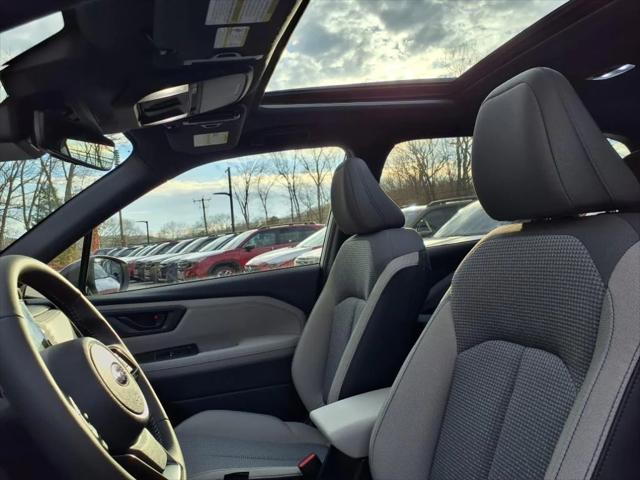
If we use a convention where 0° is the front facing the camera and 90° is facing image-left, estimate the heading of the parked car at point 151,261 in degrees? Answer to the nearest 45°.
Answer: approximately 45°

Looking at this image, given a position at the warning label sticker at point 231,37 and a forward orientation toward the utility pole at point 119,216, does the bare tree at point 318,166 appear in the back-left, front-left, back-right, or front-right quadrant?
front-right

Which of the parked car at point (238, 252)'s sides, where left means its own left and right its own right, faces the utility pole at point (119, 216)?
right

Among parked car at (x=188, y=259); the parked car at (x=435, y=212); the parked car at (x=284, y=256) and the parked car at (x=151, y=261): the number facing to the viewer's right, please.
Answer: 0

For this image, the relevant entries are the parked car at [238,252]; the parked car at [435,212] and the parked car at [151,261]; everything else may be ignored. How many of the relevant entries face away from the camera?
0

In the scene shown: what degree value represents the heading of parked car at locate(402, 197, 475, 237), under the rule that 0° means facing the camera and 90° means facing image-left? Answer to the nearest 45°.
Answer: approximately 45°

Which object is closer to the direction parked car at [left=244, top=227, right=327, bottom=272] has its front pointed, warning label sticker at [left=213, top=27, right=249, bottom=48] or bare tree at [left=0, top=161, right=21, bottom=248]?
the bare tree

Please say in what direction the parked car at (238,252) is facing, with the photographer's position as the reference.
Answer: facing the viewer and to the left of the viewer

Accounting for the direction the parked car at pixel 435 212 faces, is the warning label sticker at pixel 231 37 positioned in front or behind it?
in front

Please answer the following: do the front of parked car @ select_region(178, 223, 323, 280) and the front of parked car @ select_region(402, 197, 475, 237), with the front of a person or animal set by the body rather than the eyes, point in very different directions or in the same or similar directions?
same or similar directions

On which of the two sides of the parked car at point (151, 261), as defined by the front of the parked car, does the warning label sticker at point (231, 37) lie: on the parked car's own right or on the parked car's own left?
on the parked car's own left

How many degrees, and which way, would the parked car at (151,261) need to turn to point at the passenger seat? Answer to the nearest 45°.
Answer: approximately 90° to its left

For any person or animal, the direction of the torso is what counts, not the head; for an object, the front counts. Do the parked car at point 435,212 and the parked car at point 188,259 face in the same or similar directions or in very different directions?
same or similar directions

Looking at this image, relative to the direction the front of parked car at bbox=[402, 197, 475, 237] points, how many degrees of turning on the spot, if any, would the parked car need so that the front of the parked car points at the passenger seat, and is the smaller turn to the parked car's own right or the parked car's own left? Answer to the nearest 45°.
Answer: approximately 45° to the parked car's own left
